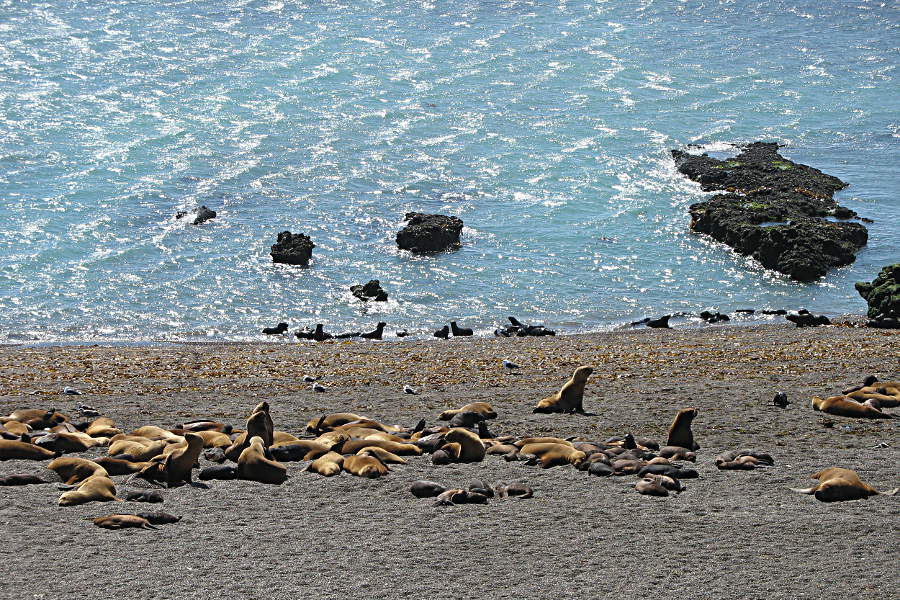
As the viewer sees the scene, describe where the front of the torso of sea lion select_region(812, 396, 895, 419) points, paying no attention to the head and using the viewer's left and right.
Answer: facing to the left of the viewer

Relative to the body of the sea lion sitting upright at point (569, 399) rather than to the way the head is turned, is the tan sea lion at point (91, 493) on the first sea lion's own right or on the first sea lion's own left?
on the first sea lion's own right

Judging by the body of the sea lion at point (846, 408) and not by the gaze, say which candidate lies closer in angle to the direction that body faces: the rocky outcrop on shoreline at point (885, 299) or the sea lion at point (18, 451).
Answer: the sea lion

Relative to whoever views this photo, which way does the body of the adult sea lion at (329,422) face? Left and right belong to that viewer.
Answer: facing to the left of the viewer

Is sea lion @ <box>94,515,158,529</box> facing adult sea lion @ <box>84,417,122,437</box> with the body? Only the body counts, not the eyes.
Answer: no

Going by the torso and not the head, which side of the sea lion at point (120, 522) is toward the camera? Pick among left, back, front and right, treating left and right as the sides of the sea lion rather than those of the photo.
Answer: left

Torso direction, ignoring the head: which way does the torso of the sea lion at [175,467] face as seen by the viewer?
to the viewer's right

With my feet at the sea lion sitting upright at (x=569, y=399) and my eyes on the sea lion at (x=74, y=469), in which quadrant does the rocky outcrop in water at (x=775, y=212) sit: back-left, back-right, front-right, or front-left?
back-right

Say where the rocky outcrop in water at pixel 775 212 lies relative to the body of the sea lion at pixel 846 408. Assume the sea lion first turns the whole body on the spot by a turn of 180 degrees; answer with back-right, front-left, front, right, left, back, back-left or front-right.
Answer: left

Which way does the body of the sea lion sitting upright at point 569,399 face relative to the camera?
to the viewer's right

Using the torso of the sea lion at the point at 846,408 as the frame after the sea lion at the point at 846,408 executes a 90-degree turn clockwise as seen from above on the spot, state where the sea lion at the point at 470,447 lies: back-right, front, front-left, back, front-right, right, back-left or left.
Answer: back-left

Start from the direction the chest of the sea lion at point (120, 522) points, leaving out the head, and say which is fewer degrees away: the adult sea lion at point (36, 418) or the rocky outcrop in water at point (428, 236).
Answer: the adult sea lion

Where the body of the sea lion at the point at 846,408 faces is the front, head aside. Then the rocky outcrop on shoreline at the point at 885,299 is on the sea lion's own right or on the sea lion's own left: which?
on the sea lion's own right
